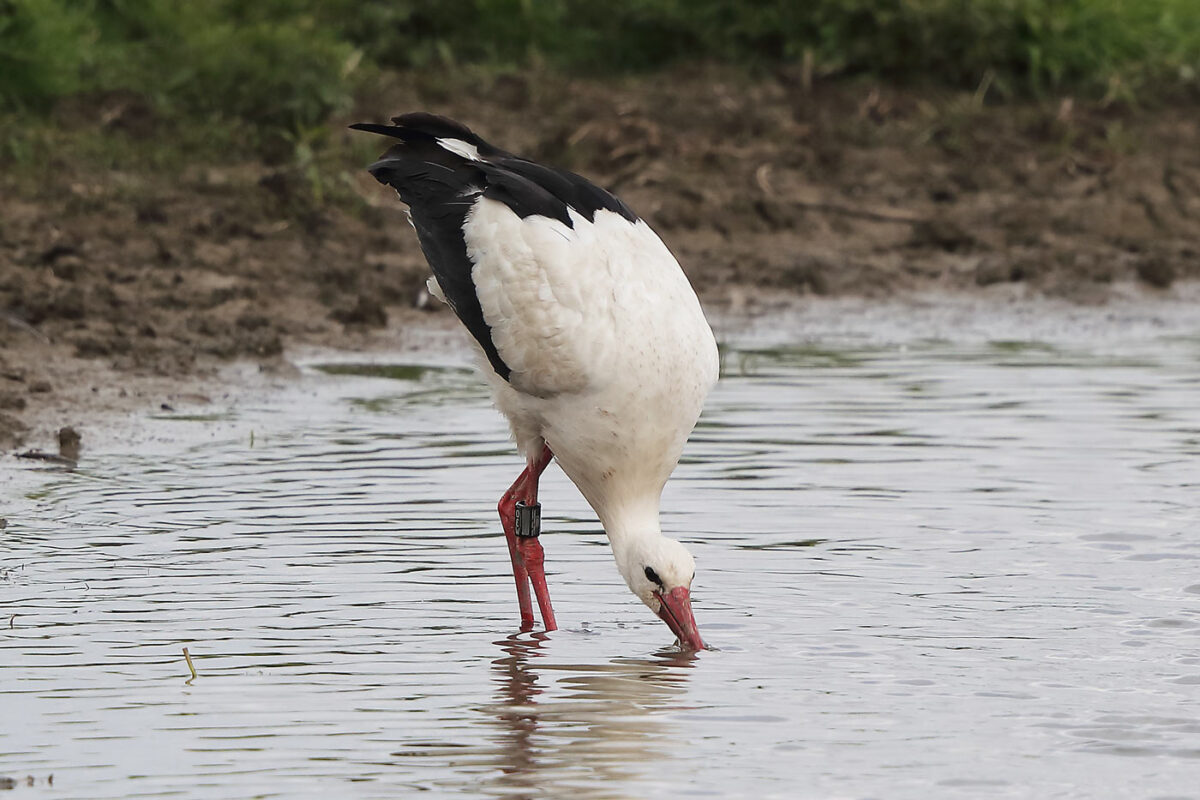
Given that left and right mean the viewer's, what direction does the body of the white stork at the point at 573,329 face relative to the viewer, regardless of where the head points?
facing the viewer and to the right of the viewer
